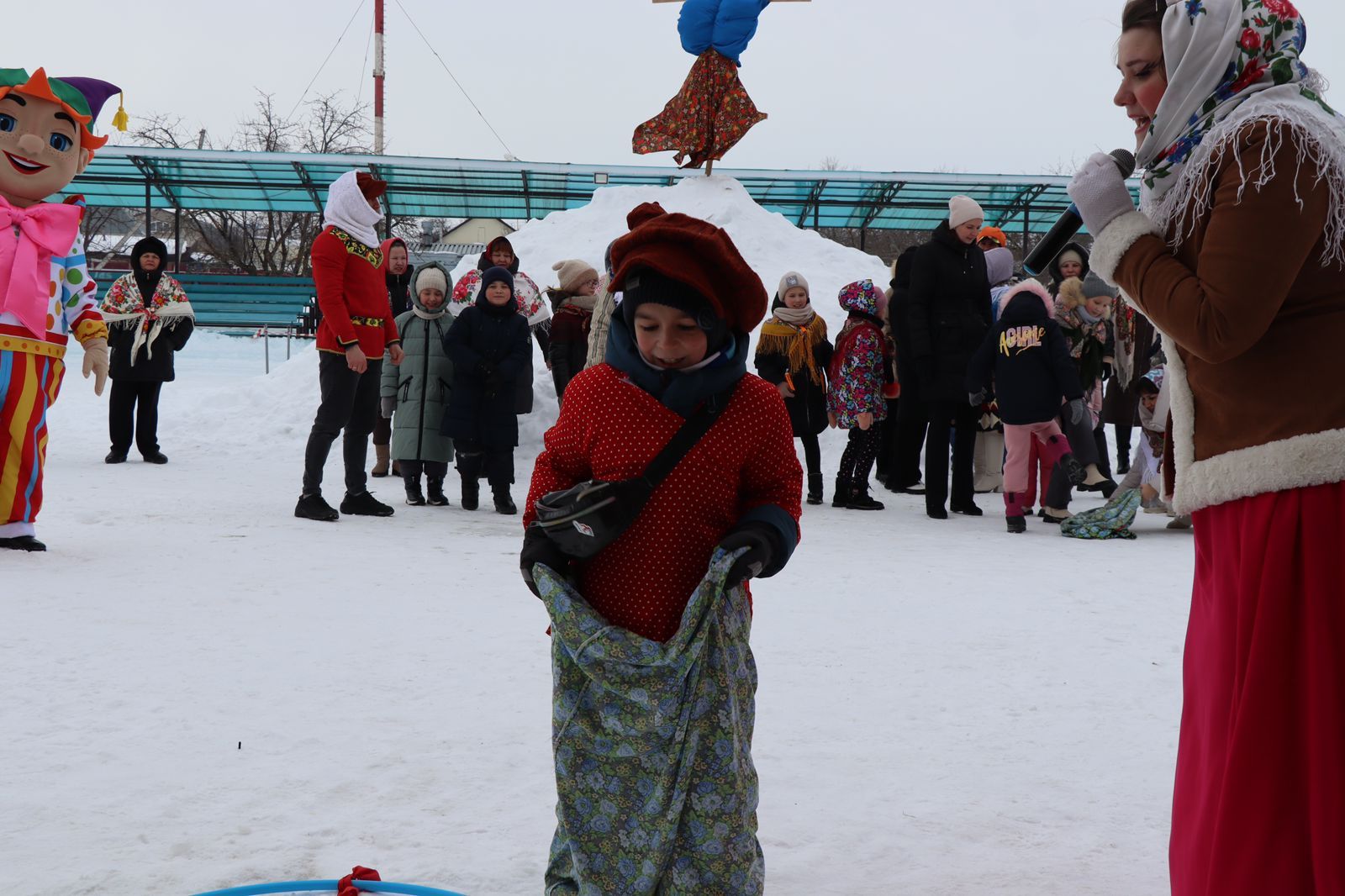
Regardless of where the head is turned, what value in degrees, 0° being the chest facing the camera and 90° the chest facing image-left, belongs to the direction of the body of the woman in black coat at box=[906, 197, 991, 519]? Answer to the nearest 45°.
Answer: approximately 315°

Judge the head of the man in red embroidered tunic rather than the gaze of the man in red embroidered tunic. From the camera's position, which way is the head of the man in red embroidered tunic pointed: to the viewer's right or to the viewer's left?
to the viewer's right

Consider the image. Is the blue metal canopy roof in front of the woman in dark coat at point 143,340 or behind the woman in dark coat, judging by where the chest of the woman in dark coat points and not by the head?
behind

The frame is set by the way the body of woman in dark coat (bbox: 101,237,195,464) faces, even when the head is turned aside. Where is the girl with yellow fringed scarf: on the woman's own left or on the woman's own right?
on the woman's own left
